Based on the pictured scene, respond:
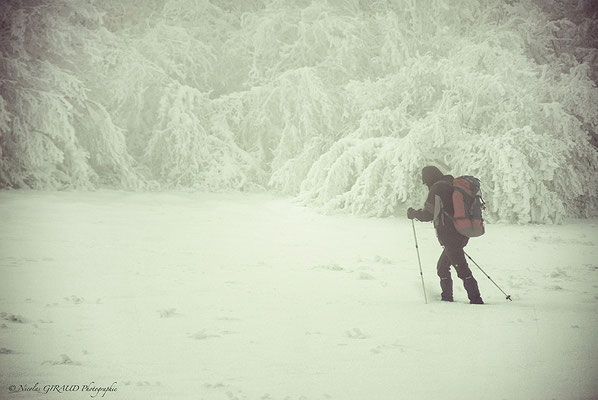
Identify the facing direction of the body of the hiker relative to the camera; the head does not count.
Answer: to the viewer's left
